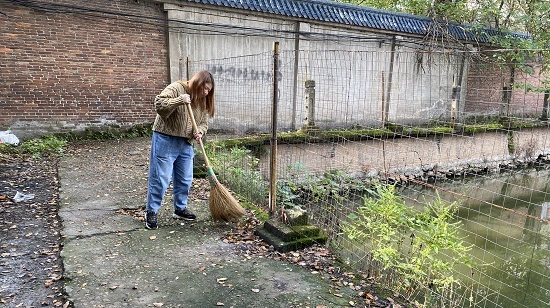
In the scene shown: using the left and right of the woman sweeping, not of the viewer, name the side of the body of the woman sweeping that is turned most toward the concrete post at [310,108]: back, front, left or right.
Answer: left

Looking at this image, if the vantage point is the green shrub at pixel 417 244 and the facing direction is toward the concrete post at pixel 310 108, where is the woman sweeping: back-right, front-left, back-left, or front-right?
front-left

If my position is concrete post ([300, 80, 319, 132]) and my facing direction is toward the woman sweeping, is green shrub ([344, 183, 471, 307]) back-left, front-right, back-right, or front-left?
front-left

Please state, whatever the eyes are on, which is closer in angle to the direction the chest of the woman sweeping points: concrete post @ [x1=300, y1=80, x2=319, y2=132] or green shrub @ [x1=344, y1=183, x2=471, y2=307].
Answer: the green shrub

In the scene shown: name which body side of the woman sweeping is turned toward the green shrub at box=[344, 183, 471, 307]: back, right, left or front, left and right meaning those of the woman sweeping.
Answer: front

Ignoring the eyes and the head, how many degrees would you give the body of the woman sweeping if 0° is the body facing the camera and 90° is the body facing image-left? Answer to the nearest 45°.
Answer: approximately 315°
